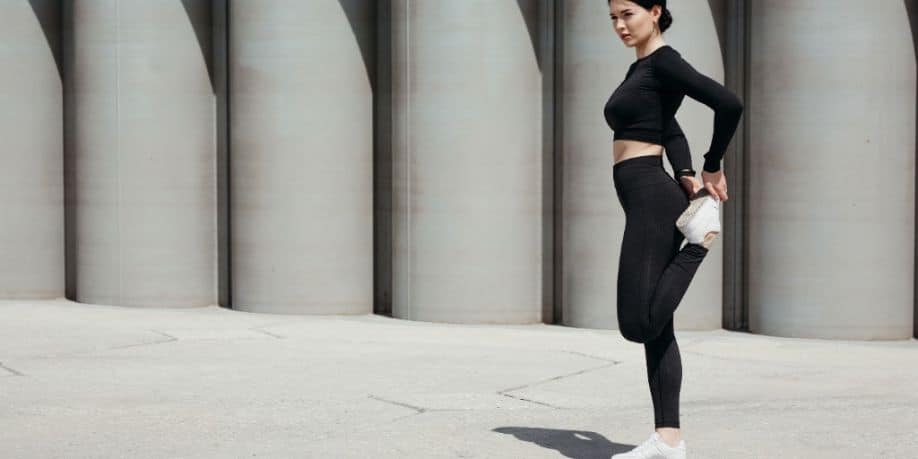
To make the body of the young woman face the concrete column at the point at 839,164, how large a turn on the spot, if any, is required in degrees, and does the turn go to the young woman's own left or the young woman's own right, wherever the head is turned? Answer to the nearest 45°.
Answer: approximately 90° to the young woman's own right

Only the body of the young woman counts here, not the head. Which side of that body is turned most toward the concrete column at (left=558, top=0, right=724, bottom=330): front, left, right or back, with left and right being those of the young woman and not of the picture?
right

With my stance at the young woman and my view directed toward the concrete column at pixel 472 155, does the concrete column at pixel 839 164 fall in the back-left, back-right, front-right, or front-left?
front-right

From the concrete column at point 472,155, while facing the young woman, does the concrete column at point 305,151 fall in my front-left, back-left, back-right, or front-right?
back-right

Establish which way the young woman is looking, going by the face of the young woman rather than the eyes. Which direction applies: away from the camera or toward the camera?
toward the camera

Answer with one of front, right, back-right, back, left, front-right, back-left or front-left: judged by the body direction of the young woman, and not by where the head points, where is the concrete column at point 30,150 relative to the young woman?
front-right

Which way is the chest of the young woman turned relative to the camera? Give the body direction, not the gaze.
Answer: to the viewer's left
